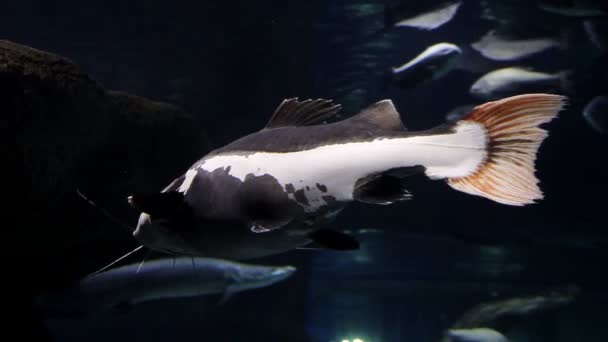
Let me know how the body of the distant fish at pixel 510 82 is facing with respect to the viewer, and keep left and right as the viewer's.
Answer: facing to the left of the viewer

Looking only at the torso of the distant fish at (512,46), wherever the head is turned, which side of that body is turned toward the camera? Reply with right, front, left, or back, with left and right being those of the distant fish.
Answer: left

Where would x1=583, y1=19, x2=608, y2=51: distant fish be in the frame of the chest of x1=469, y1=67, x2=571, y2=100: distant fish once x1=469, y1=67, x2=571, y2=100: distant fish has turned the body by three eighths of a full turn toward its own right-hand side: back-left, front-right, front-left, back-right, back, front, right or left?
front

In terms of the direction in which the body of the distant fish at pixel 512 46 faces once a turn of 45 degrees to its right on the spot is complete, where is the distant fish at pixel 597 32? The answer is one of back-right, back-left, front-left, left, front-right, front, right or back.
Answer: right

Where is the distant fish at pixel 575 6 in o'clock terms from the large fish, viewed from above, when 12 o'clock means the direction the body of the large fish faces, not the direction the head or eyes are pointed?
The distant fish is roughly at 4 o'clock from the large fish.

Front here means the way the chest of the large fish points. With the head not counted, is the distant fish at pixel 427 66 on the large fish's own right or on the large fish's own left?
on the large fish's own right

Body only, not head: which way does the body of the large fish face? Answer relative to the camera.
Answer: to the viewer's left
